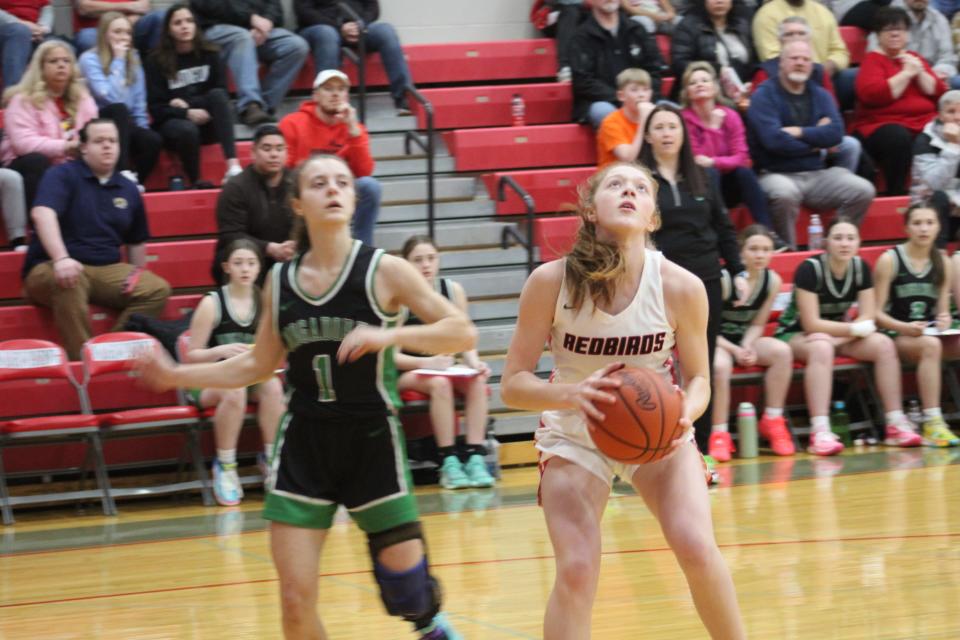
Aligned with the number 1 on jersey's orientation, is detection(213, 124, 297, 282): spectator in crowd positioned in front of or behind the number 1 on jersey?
behind

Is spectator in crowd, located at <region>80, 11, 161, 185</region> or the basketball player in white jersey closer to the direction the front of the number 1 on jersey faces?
the basketball player in white jersey

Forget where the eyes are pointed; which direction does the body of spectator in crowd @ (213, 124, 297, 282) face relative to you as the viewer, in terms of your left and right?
facing the viewer and to the right of the viewer

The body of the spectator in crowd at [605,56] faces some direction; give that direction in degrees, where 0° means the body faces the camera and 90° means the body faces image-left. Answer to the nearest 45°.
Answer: approximately 0°

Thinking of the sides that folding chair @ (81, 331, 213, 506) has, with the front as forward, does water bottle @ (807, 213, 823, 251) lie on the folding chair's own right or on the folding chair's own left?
on the folding chair's own left

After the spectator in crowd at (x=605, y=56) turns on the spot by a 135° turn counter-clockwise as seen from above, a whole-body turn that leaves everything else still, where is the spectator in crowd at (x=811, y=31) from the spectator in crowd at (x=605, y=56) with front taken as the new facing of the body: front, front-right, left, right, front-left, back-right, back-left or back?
front

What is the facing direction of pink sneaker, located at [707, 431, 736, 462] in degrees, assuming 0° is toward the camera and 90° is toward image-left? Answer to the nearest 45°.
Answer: approximately 0°

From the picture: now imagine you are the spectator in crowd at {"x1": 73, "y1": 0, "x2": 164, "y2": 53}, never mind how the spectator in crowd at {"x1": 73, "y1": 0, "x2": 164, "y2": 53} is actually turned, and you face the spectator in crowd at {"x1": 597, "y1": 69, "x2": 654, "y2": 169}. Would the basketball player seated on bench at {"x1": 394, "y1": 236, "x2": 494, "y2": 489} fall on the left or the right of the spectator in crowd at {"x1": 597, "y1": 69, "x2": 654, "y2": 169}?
right
